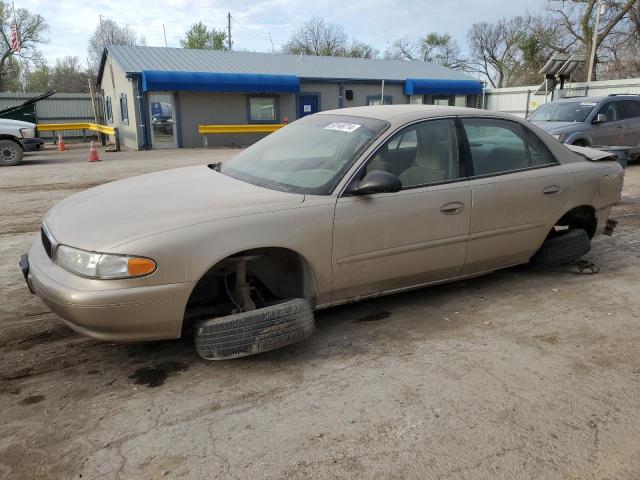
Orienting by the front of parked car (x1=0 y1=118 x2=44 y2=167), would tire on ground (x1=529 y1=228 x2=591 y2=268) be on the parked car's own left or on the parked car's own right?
on the parked car's own right

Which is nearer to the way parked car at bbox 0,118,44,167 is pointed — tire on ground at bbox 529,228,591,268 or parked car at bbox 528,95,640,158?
the parked car

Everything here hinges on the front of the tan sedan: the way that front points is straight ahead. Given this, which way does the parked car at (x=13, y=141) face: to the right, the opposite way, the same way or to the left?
the opposite way

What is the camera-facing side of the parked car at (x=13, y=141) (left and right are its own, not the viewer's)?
right

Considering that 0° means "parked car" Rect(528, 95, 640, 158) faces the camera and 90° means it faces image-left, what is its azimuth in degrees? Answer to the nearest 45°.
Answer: approximately 45°

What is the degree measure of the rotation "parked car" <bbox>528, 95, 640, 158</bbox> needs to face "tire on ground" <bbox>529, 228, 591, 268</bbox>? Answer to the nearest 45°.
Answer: approximately 45° to its left

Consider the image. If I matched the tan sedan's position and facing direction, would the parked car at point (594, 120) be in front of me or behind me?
behind

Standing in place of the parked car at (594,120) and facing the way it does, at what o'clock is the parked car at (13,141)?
the parked car at (13,141) is roughly at 1 o'clock from the parked car at (594,120).

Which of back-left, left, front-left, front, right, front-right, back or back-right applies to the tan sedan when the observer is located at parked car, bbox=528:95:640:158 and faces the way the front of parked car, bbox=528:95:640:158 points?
front-left

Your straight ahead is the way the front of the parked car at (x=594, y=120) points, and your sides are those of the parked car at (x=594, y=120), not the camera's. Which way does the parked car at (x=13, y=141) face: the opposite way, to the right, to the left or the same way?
the opposite way

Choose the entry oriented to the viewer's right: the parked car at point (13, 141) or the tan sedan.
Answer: the parked car
